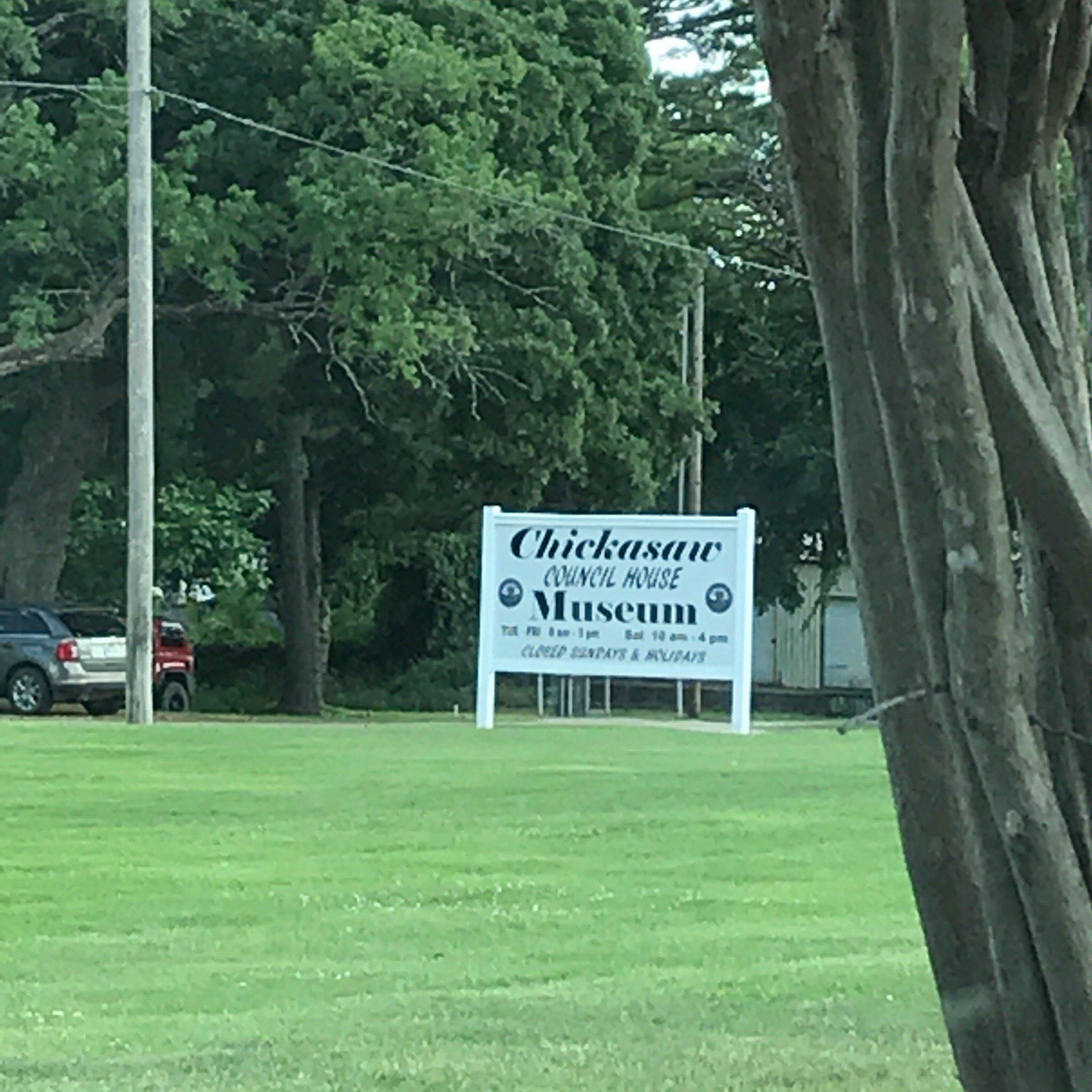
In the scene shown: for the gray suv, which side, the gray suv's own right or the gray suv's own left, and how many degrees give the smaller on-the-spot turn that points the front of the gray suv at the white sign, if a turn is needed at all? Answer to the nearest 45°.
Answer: approximately 180°

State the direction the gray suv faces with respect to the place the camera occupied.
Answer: facing away from the viewer and to the left of the viewer

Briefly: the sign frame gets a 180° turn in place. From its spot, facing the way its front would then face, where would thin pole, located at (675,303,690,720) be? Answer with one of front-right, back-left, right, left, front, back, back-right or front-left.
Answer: front

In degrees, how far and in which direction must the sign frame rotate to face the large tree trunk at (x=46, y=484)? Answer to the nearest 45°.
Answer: approximately 135° to its right

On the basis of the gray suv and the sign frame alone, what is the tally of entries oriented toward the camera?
1

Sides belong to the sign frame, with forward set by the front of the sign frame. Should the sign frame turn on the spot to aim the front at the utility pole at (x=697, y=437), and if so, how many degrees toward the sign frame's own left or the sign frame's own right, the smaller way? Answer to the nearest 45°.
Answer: approximately 180°

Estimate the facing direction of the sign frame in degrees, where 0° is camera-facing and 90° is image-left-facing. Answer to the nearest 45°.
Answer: approximately 0°

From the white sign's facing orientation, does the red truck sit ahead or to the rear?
to the rear

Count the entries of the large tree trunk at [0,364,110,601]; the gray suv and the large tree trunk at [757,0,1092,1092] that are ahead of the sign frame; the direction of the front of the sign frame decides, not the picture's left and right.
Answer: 1

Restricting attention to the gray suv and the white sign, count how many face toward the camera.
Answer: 1
